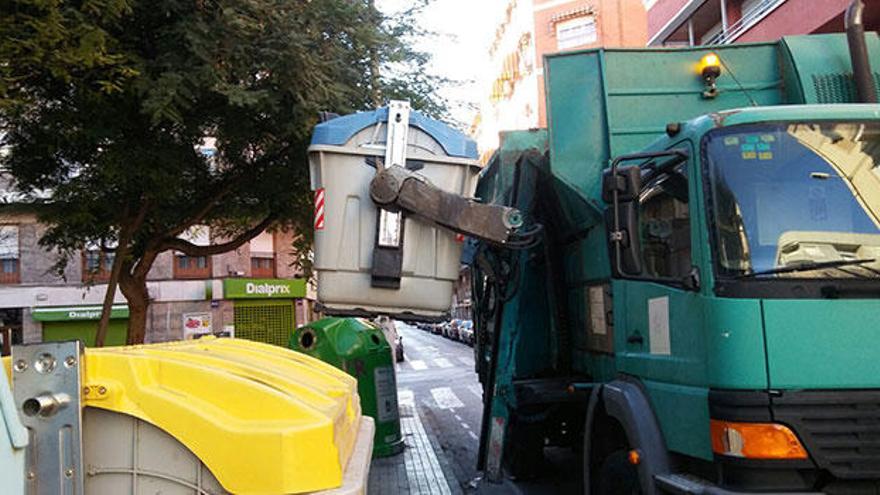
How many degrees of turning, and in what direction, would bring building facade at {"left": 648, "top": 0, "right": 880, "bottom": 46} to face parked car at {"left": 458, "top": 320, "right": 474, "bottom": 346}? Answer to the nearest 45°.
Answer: approximately 90° to its right

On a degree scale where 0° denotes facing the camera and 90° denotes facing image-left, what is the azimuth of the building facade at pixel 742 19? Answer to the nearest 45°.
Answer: approximately 45°

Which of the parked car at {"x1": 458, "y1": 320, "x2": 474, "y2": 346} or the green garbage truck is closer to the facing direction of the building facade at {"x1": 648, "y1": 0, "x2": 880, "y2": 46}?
the green garbage truck

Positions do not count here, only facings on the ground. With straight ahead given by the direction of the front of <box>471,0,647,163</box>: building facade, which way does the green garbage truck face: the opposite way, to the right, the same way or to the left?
to the left

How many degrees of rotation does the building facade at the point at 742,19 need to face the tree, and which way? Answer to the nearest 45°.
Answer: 0° — it already faces it

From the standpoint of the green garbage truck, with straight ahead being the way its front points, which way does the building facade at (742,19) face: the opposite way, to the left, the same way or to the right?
to the right

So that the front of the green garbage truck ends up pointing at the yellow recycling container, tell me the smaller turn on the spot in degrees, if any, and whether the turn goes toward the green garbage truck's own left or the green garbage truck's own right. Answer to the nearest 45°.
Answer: approximately 90° to the green garbage truck's own right

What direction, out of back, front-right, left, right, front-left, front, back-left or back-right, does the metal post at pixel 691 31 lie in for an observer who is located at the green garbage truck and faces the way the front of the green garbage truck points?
back-left

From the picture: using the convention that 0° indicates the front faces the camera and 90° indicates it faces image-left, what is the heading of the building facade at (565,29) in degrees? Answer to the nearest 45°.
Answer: approximately 45°
